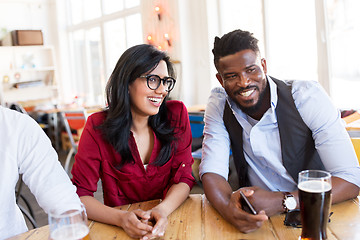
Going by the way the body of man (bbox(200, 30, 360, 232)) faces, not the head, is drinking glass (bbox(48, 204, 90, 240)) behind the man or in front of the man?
in front

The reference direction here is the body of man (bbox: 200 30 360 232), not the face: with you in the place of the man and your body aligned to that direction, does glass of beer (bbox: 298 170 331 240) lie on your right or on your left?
on your left

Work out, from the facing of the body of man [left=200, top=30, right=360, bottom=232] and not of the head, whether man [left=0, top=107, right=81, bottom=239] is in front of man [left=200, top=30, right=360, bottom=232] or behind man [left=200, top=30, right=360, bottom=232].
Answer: in front

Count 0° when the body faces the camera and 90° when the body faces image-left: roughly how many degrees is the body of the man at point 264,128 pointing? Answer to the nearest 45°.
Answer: approximately 45°

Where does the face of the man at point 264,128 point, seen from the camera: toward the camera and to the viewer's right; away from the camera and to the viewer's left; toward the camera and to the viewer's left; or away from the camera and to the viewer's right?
toward the camera and to the viewer's left
